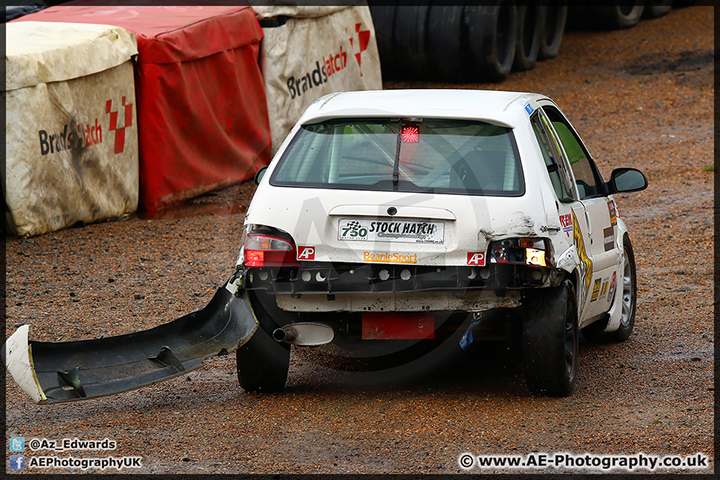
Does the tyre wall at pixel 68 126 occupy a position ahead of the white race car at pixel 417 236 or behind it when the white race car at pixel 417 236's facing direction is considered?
ahead

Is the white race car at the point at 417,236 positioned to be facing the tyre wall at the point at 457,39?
yes

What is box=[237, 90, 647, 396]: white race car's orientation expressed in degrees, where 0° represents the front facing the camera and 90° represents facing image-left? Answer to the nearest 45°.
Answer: approximately 180°

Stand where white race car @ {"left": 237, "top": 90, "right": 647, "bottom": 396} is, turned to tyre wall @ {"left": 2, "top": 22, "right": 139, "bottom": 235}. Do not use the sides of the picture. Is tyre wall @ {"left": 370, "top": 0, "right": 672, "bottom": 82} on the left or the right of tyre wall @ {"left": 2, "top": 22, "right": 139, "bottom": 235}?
right

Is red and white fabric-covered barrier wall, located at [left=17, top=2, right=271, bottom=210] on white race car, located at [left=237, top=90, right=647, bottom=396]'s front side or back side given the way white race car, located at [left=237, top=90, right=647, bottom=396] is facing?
on the front side
